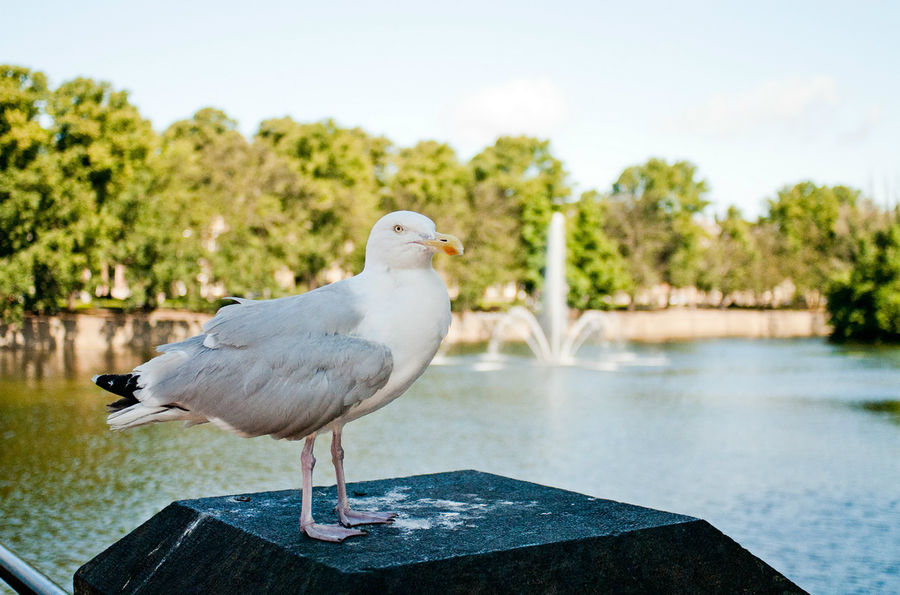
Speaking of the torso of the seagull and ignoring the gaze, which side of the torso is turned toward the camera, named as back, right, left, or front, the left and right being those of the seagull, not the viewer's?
right

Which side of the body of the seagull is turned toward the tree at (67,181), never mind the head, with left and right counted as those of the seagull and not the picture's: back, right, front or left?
left

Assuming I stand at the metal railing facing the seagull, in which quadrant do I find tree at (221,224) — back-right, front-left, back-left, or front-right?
front-left

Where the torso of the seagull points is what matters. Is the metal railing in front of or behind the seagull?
behind

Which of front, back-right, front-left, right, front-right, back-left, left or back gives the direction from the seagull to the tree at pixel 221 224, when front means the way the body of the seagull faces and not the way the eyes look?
left

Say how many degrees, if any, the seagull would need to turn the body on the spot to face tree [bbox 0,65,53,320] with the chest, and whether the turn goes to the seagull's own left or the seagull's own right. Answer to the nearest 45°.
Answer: approximately 90° to the seagull's own left
